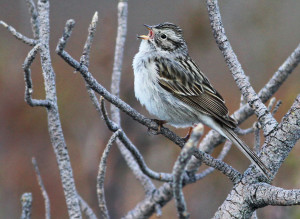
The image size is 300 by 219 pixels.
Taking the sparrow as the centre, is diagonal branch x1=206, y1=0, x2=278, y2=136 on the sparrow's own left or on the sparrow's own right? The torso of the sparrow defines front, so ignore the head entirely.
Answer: on the sparrow's own left

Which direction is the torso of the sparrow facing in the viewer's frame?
to the viewer's left

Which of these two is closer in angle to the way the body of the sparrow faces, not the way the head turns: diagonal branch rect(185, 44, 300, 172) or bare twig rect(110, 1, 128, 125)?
the bare twig
